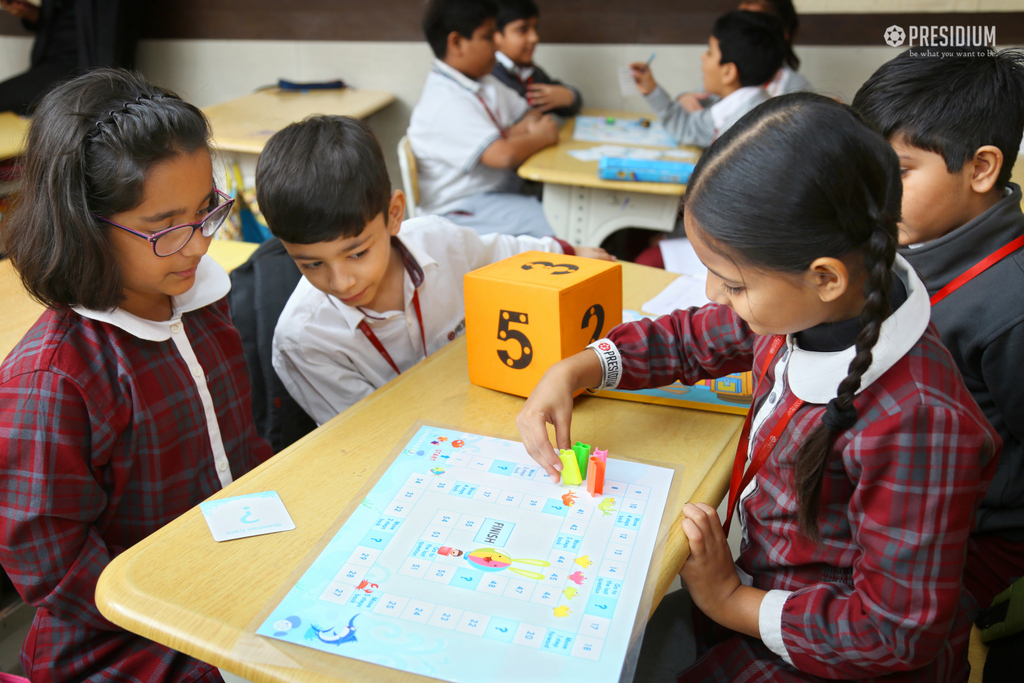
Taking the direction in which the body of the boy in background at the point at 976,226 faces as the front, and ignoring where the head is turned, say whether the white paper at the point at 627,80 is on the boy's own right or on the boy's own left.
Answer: on the boy's own right

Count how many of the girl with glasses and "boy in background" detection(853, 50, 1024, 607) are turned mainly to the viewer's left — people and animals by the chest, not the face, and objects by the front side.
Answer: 1

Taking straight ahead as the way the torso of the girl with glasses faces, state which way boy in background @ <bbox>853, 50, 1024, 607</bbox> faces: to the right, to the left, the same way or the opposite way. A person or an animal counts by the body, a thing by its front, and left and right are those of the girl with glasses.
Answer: the opposite way

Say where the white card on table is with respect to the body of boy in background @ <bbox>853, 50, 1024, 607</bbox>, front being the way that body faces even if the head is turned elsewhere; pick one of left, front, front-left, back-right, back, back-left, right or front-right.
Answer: front-left

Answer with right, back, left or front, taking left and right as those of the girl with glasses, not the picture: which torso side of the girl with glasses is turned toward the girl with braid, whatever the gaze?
front

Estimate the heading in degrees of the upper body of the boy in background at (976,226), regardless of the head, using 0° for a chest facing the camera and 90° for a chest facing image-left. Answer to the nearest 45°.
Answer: approximately 90°

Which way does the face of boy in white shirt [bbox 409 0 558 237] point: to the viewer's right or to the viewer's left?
to the viewer's right

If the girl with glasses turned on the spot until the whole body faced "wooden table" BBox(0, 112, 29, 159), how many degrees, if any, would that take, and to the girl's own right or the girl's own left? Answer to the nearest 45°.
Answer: approximately 135° to the girl's own left

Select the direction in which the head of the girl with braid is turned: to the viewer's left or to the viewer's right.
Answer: to the viewer's left

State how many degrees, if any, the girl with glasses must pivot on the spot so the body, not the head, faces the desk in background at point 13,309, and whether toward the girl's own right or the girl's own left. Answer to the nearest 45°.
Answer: approximately 135° to the girl's own left

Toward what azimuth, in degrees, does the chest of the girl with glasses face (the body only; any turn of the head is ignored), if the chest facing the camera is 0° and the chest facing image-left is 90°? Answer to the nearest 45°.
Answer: approximately 315°

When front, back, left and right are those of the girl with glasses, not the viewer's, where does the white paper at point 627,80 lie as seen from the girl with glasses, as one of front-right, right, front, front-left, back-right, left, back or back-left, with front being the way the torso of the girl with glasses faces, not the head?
left
